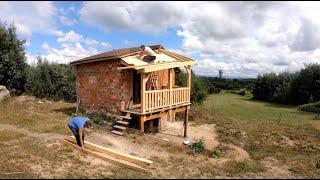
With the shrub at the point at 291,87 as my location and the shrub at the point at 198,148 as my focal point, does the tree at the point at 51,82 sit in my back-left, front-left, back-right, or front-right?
front-right

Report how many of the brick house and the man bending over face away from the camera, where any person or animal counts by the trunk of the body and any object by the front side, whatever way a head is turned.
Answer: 0

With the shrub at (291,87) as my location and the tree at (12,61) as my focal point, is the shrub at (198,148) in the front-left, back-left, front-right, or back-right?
front-left

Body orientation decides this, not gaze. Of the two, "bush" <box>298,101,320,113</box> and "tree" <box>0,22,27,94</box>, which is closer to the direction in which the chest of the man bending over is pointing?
the bush

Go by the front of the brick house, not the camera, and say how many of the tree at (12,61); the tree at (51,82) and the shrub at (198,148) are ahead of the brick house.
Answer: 1

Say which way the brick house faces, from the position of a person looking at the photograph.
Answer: facing the viewer and to the right of the viewer

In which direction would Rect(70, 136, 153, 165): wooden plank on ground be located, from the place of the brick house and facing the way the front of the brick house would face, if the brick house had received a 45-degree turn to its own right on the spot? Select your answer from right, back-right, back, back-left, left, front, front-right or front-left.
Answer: front

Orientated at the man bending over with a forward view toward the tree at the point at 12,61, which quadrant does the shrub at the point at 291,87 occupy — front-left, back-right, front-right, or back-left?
front-right

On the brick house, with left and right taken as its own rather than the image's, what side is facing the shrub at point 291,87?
left

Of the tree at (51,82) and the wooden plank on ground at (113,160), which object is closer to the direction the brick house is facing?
the wooden plank on ground
